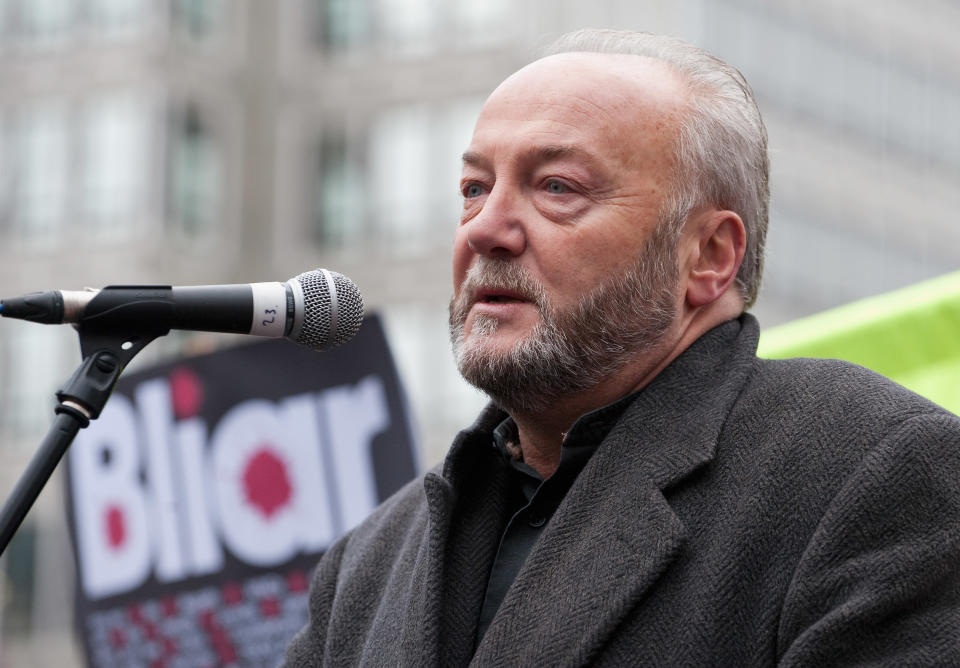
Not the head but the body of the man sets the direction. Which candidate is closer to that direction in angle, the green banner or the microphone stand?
the microphone stand

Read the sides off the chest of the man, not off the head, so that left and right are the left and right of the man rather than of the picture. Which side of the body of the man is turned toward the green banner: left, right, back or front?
back

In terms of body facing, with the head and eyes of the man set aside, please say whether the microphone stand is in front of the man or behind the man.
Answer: in front

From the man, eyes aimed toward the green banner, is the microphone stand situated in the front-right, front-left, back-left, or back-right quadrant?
back-left

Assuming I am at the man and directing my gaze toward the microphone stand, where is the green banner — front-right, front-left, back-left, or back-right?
back-right

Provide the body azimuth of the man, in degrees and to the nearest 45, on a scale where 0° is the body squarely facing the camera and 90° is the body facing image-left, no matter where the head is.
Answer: approximately 45°

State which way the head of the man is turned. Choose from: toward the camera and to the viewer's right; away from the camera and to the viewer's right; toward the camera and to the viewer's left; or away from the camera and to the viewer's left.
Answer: toward the camera and to the viewer's left
